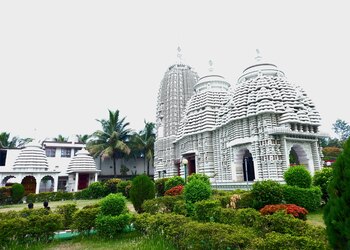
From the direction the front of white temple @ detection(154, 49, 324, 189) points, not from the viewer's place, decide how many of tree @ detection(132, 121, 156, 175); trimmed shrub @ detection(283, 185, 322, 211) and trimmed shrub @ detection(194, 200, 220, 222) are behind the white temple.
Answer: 1

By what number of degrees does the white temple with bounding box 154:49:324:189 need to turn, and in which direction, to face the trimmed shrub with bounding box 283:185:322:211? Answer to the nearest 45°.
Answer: approximately 45° to its right

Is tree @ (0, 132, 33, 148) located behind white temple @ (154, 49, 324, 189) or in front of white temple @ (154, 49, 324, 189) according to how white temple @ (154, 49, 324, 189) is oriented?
behind

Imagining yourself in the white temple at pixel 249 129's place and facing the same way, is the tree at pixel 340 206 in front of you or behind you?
in front

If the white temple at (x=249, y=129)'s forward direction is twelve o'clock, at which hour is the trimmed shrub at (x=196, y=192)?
The trimmed shrub is roughly at 2 o'clock from the white temple.

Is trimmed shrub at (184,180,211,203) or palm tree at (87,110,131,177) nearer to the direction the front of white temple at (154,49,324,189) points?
the trimmed shrub

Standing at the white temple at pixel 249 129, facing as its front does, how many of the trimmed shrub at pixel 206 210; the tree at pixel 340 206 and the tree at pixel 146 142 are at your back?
1

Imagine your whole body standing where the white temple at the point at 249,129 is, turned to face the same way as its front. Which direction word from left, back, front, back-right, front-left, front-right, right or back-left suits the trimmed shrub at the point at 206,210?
front-right

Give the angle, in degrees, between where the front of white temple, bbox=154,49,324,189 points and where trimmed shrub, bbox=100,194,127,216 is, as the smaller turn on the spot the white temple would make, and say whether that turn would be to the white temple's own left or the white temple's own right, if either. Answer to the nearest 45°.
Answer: approximately 45° to the white temple's own right

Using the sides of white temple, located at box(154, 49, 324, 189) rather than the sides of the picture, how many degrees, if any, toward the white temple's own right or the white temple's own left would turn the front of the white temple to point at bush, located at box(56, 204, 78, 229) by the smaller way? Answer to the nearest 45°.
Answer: approximately 90° to the white temple's own right

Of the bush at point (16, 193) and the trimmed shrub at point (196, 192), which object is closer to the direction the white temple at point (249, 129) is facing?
the trimmed shrub

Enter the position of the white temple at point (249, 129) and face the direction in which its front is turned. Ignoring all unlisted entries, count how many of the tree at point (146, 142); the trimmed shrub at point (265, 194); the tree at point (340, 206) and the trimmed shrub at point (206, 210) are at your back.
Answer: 1

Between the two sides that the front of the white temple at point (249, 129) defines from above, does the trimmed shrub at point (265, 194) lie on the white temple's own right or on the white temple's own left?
on the white temple's own right

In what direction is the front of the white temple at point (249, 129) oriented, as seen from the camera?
facing the viewer and to the right of the viewer
